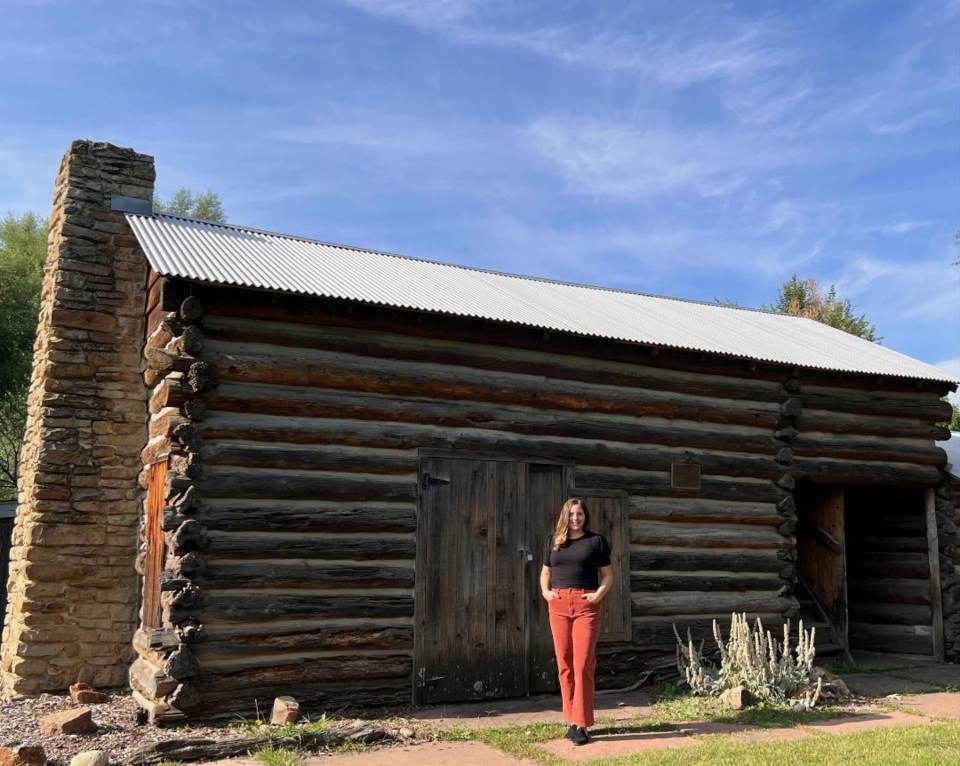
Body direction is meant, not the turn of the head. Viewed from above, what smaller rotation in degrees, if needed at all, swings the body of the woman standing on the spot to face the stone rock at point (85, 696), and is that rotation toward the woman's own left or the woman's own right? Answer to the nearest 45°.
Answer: approximately 90° to the woman's own right

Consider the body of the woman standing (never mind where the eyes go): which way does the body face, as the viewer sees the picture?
toward the camera

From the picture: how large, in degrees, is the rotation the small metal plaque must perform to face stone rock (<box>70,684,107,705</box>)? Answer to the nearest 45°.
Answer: approximately 45° to its right

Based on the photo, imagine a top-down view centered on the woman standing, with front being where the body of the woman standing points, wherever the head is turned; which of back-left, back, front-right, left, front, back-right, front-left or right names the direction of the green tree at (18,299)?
back-right

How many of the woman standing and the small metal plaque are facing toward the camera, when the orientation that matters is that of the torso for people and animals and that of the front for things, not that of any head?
2

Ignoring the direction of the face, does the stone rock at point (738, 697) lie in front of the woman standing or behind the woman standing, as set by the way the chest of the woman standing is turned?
behind

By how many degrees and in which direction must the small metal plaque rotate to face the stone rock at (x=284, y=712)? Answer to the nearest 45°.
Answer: approximately 45° to its right

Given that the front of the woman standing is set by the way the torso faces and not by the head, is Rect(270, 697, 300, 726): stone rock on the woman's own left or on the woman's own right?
on the woman's own right

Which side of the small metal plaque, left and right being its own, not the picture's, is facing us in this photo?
front
